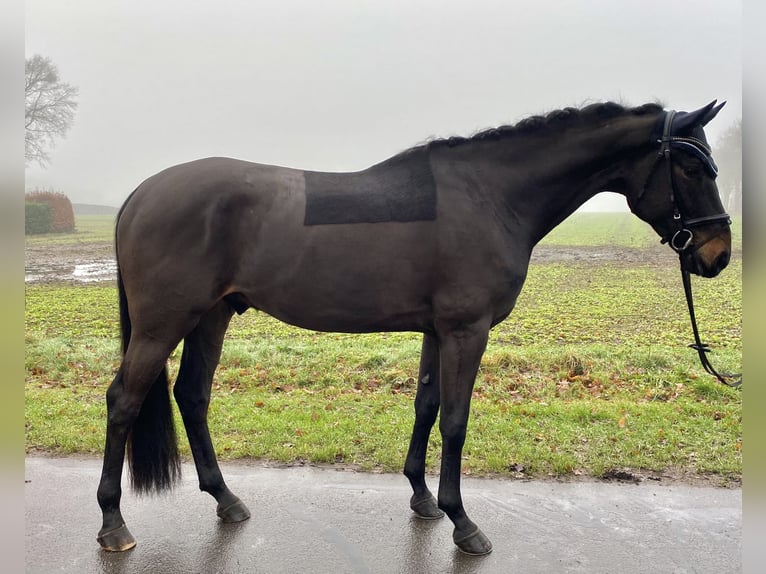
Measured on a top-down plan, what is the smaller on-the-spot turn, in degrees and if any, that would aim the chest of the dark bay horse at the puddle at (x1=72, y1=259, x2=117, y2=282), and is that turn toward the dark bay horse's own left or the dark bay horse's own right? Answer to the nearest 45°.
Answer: approximately 135° to the dark bay horse's own left

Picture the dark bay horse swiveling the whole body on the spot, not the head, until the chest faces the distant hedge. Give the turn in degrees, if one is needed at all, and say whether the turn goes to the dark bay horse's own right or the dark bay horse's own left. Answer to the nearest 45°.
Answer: approximately 135° to the dark bay horse's own left

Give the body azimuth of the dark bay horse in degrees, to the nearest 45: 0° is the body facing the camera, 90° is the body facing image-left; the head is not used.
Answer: approximately 270°

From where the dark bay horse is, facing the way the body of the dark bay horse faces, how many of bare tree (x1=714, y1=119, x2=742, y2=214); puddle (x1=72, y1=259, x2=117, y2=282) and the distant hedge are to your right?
0

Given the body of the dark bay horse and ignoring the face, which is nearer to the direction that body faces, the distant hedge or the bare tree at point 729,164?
the bare tree

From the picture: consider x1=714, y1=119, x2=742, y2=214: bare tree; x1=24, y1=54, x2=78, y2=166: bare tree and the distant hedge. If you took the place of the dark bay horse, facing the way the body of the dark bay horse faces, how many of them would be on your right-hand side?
0

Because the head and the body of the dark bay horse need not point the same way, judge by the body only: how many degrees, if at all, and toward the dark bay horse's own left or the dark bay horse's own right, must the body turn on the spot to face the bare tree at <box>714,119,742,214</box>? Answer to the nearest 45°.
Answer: approximately 45° to the dark bay horse's own left
